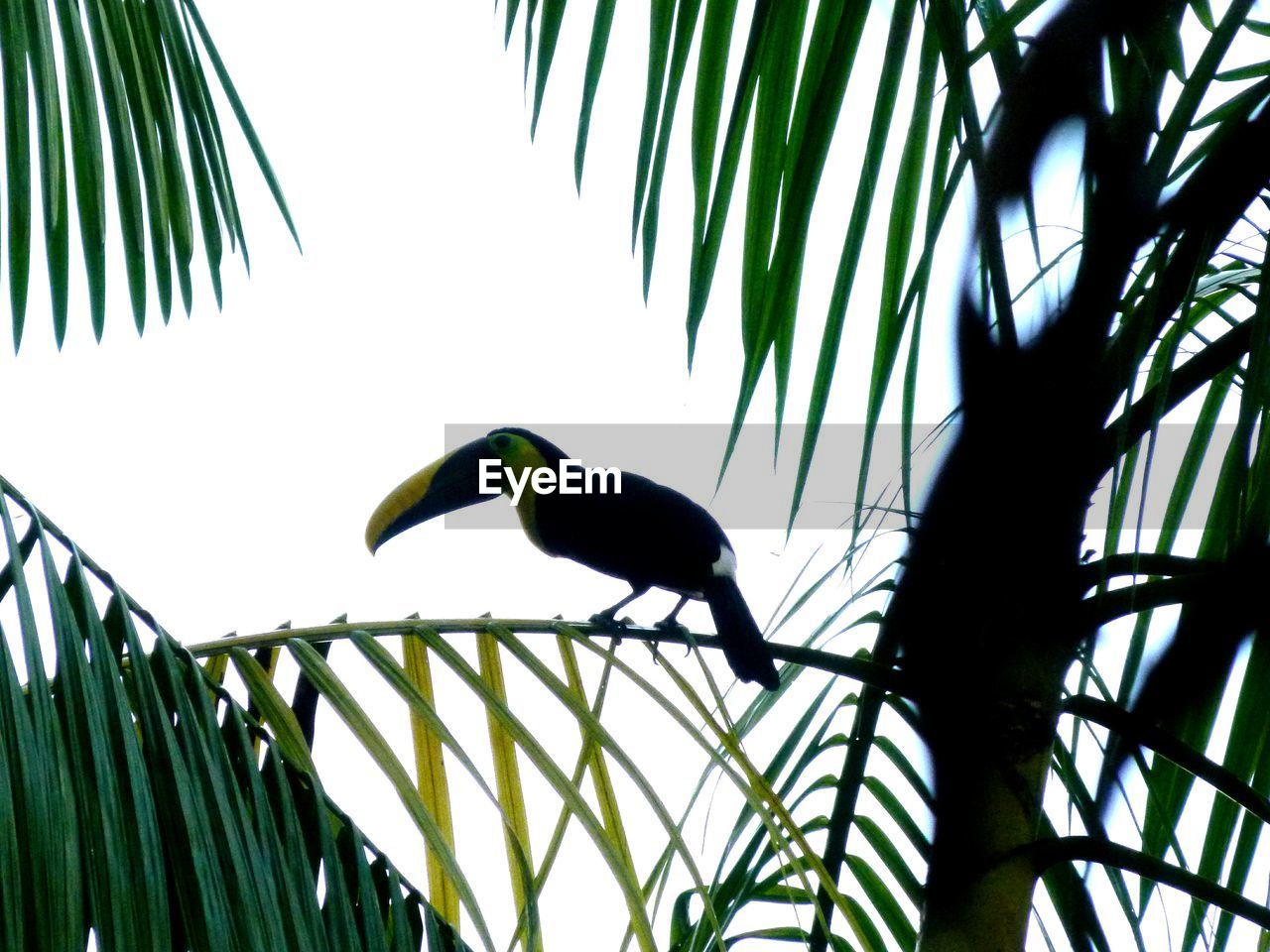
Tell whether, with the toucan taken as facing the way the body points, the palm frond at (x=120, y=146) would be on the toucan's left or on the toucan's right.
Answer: on the toucan's left

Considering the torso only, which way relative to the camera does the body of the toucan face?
to the viewer's left
